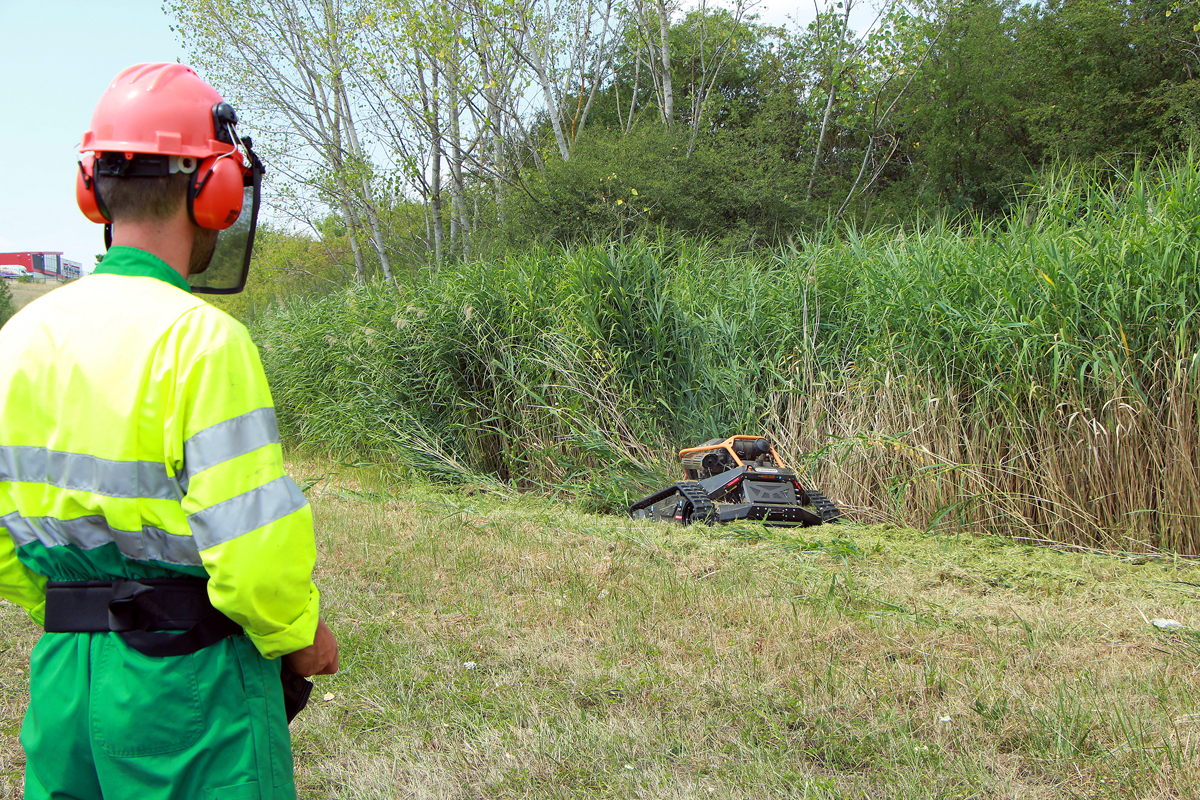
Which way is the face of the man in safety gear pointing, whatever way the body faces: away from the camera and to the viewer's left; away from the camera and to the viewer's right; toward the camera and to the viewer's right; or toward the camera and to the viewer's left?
away from the camera and to the viewer's right

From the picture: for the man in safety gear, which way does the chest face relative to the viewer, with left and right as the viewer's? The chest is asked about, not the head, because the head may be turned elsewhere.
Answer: facing away from the viewer and to the right of the viewer

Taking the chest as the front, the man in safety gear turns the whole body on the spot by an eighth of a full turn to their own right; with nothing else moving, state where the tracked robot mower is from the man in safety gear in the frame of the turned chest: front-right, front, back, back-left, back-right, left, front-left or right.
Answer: front-left
